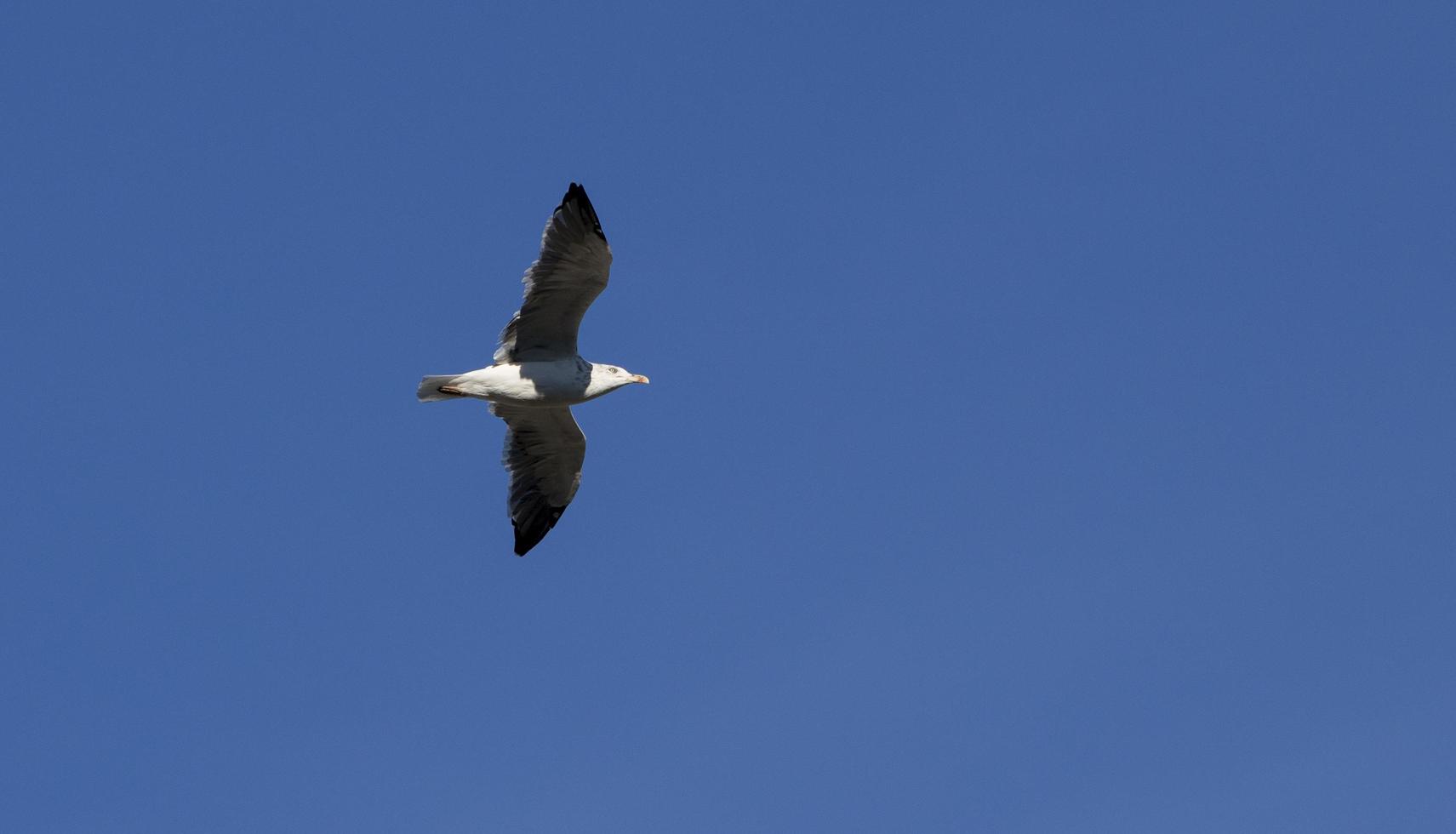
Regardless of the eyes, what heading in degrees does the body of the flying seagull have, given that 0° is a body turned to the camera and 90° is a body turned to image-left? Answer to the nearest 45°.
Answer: approximately 270°
